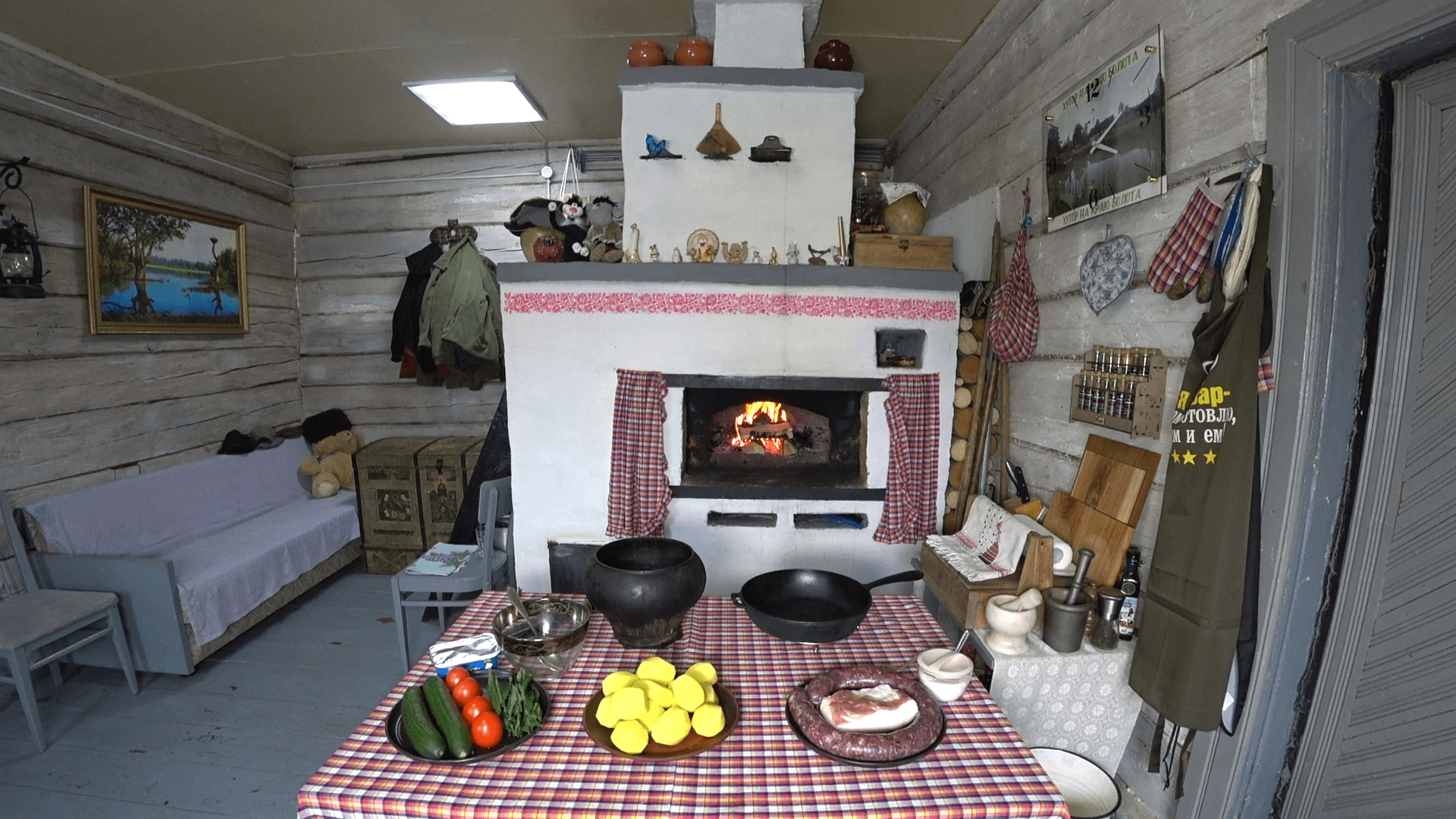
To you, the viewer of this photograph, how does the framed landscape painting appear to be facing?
facing the viewer and to the right of the viewer

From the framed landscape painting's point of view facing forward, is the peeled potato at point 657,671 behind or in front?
in front

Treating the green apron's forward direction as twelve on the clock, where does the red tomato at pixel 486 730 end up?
The red tomato is roughly at 12 o'clock from the green apron.

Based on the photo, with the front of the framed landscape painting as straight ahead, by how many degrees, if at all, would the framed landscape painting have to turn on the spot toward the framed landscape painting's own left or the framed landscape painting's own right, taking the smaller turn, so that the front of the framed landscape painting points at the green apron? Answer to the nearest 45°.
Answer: approximately 45° to the framed landscape painting's own right

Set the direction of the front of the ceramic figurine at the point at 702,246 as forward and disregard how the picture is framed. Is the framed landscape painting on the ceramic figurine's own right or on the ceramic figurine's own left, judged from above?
on the ceramic figurine's own right

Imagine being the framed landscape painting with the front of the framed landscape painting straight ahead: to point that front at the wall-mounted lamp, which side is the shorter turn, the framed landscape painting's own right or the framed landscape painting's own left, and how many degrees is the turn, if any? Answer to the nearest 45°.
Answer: approximately 90° to the framed landscape painting's own right

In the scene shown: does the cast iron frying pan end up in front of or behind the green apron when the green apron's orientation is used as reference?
in front

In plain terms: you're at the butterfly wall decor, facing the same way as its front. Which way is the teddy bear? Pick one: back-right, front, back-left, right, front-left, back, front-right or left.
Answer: back-right

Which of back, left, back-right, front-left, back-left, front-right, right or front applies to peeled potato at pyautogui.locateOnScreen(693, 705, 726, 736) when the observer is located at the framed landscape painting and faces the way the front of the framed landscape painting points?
front-right

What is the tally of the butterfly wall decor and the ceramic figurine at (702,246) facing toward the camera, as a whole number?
2

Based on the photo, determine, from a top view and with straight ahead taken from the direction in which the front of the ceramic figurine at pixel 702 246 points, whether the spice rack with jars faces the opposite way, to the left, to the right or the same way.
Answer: to the right

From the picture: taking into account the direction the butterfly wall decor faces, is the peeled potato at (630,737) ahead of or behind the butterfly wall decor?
ahead

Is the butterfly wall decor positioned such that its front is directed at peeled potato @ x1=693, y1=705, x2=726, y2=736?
yes
